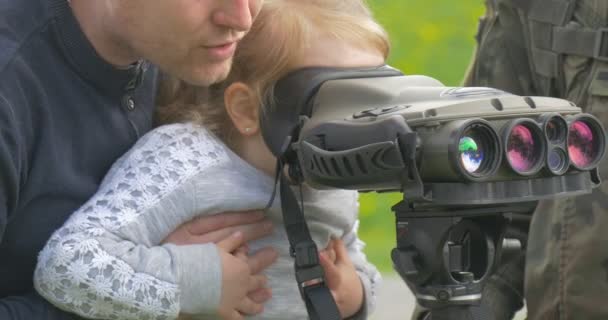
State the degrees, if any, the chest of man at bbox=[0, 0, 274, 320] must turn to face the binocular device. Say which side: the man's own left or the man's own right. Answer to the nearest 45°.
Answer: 0° — they already face it

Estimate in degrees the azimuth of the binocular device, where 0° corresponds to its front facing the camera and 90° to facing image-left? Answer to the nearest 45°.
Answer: approximately 315°

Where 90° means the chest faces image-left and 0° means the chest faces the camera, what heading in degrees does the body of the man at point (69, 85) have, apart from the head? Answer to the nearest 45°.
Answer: approximately 315°

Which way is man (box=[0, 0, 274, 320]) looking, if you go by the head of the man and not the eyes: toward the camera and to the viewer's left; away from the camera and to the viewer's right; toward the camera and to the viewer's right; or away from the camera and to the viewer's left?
toward the camera and to the viewer's right
